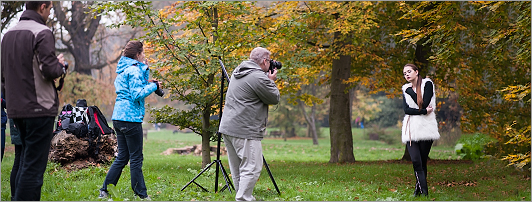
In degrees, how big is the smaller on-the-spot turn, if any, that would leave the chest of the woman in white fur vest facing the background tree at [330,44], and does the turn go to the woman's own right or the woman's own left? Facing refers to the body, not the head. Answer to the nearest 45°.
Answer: approximately 135° to the woman's own right

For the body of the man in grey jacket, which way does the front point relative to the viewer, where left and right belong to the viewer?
facing away from the viewer and to the right of the viewer

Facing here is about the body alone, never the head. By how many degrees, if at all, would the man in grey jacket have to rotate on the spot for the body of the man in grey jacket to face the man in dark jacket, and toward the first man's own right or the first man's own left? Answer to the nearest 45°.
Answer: approximately 180°

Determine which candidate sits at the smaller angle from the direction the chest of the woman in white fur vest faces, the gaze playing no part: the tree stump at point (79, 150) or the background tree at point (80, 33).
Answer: the tree stump

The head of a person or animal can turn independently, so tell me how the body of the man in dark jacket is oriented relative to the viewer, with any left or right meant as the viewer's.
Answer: facing away from the viewer and to the right of the viewer

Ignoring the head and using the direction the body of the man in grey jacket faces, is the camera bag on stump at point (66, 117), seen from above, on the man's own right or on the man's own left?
on the man's own left

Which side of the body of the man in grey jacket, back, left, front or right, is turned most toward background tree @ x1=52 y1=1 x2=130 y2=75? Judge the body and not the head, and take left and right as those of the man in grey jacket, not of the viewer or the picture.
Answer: left

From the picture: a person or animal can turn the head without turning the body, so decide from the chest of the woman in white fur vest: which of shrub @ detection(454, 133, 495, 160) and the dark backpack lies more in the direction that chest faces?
the dark backpack

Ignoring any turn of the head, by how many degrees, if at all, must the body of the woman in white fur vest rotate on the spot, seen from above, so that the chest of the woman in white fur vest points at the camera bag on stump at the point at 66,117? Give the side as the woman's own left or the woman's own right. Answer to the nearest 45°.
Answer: approximately 45° to the woman's own right

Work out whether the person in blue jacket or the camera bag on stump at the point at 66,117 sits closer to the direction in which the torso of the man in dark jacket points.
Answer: the person in blue jacket

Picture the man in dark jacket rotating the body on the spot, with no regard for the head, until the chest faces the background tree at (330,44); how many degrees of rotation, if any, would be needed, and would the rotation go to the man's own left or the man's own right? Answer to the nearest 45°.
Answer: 0° — they already face it

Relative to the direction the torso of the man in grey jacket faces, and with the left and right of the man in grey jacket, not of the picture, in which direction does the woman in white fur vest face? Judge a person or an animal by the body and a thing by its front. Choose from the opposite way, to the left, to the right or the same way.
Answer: the opposite way
